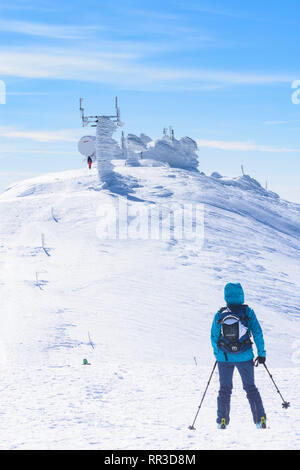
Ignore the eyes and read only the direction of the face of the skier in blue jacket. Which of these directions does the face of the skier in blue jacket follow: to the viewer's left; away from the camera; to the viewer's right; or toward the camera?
away from the camera

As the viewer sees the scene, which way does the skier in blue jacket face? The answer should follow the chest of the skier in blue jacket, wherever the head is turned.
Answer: away from the camera
